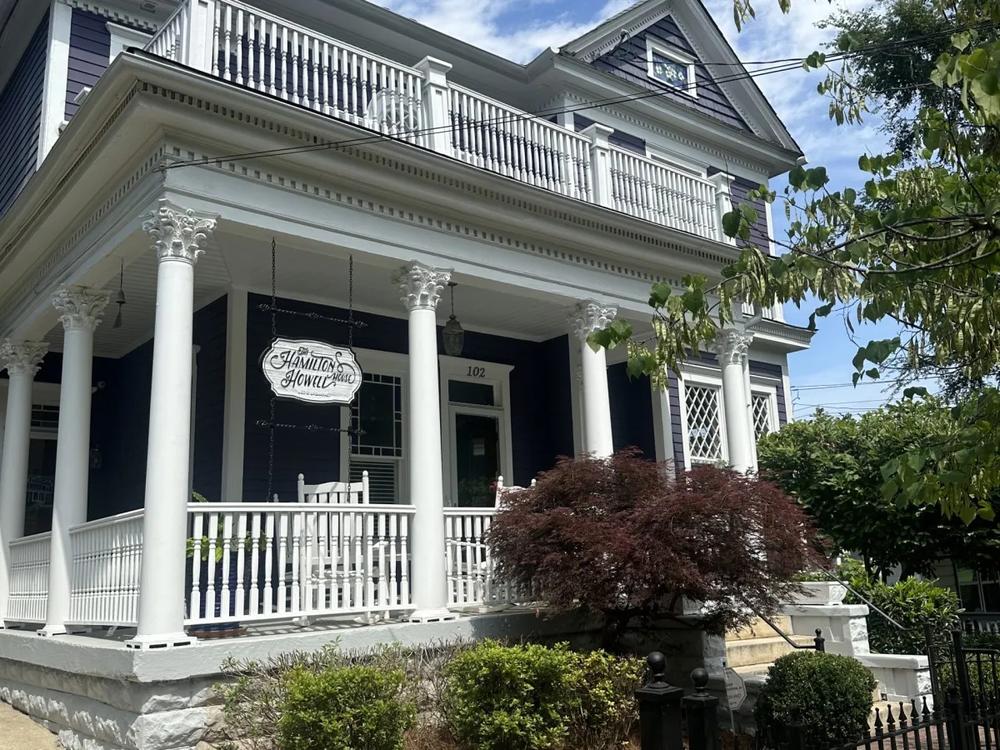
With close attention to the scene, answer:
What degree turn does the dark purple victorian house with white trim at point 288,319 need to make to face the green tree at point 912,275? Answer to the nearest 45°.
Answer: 0° — it already faces it

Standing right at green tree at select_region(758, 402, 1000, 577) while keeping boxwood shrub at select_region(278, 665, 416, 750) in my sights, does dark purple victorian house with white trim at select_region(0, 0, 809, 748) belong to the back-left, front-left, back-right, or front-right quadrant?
front-right

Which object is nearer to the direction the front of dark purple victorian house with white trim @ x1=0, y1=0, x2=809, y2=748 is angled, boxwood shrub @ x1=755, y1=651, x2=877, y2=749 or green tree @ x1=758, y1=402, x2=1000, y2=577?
the boxwood shrub

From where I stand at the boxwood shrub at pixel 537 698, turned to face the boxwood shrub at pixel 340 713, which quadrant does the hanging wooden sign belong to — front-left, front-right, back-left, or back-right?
front-right

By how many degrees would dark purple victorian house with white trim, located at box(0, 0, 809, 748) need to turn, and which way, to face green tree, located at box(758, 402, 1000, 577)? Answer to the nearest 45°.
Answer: approximately 90° to its left
